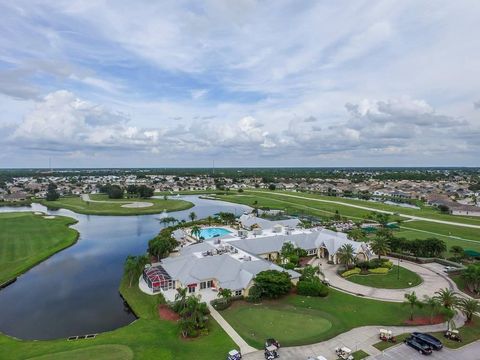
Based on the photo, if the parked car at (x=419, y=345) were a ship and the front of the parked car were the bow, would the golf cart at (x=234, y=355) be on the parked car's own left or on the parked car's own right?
on the parked car's own left

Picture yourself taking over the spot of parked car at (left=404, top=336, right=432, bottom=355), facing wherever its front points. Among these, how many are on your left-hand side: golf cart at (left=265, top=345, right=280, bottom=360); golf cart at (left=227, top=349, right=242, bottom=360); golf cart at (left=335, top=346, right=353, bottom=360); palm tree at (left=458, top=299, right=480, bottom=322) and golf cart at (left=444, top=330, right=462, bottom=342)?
3

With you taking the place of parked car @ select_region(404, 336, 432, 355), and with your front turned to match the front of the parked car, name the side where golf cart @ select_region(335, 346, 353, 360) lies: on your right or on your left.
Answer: on your left

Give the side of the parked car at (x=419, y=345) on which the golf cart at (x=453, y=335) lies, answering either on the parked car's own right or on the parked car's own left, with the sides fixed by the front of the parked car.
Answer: on the parked car's own right

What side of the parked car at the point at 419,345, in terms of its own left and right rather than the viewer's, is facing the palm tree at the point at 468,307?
right

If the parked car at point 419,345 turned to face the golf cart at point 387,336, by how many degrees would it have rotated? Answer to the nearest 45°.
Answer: approximately 45° to its left

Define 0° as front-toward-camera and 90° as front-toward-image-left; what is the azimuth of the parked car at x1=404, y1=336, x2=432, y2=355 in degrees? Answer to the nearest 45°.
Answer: approximately 135°

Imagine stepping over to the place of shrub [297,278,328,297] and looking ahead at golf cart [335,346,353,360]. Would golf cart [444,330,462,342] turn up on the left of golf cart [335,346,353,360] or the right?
left

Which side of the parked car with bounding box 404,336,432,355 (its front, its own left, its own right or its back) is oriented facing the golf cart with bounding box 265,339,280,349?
left
